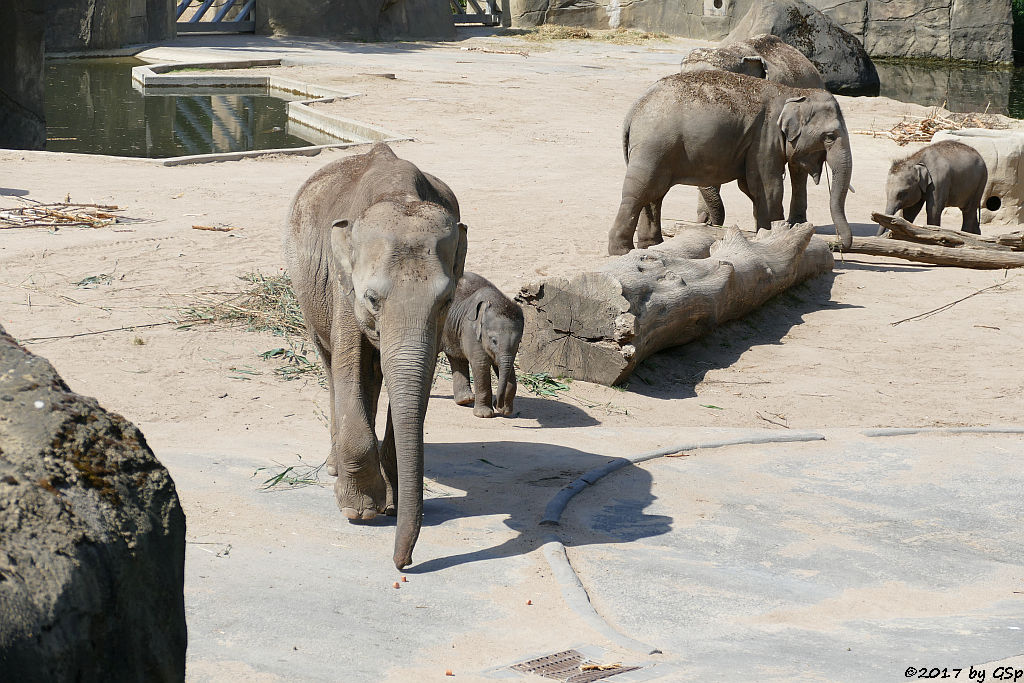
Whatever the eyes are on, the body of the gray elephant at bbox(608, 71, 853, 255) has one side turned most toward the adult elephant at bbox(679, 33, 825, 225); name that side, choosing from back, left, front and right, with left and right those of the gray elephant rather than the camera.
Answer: left

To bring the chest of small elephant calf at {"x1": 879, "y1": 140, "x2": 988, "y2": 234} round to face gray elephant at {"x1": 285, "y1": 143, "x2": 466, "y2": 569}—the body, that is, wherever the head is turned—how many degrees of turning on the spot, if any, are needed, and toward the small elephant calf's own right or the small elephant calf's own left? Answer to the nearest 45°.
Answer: approximately 90° to the small elephant calf's own left

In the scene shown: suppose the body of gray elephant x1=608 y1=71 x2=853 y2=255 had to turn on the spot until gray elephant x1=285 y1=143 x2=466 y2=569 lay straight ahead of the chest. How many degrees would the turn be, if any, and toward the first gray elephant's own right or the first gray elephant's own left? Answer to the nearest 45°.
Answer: approximately 90° to the first gray elephant's own right

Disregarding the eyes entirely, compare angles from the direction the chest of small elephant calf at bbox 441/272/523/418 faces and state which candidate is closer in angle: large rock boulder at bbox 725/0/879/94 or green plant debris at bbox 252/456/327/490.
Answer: the green plant debris

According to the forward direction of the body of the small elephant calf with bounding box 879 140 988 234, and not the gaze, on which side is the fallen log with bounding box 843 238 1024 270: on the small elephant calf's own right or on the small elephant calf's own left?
on the small elephant calf's own left

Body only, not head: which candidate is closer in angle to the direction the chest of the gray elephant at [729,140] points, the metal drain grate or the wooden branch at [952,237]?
the wooden branch

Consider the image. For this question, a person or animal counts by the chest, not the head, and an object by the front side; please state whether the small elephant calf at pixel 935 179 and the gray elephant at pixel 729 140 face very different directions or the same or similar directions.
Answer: very different directions

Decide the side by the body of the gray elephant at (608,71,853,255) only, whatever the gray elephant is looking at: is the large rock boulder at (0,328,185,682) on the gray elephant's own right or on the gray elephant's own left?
on the gray elephant's own right

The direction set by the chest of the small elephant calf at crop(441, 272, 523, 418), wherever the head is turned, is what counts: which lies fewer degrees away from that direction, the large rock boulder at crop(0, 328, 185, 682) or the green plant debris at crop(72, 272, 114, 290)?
the large rock boulder

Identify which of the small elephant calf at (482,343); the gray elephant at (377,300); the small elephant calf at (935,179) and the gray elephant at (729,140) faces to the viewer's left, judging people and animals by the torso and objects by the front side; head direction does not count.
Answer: the small elephant calf at (935,179)

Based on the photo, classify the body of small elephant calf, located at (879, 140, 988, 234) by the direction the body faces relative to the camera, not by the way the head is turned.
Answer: to the viewer's left

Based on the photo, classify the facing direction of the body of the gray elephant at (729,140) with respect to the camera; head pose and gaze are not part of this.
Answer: to the viewer's right

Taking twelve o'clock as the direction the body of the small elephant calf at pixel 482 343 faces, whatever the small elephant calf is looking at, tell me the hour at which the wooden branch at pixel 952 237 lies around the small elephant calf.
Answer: The wooden branch is roughly at 9 o'clock from the small elephant calf.

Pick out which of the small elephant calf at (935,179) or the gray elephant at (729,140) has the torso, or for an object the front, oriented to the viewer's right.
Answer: the gray elephant

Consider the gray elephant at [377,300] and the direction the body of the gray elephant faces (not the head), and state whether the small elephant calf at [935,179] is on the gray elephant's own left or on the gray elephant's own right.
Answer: on the gray elephant's own left
